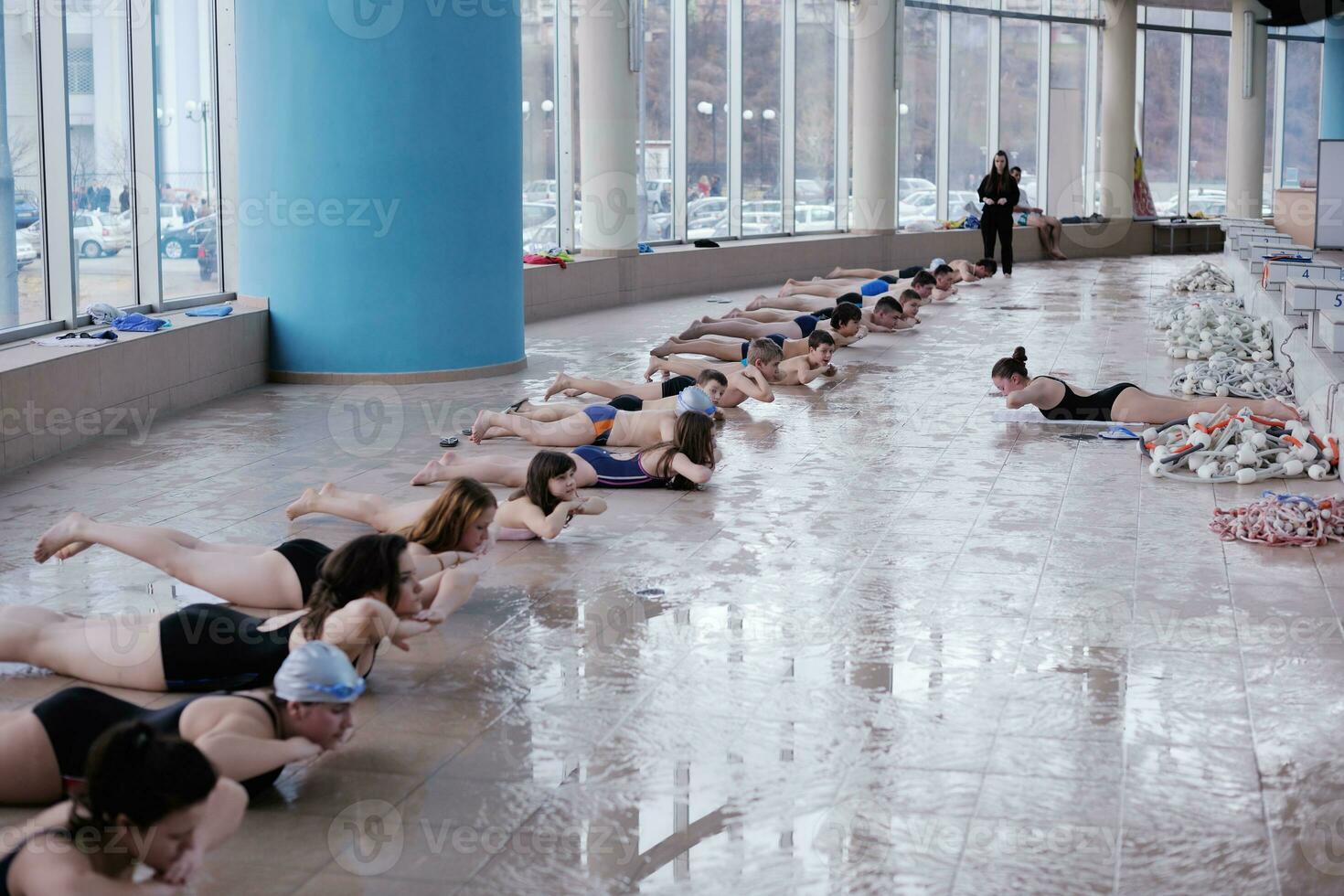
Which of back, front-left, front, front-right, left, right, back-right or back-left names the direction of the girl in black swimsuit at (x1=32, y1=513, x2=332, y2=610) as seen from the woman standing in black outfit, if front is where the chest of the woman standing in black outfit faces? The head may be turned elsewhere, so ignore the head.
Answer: front

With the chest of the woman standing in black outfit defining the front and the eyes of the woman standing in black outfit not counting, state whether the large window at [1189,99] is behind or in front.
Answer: behind

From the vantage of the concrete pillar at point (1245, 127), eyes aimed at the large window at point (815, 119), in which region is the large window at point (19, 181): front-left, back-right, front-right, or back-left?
front-left

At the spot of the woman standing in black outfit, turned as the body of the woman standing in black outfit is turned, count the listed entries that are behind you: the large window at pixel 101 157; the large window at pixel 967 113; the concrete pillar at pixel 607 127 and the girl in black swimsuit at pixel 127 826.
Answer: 1

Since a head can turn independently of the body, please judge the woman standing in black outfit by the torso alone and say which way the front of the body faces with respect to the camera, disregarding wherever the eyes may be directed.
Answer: toward the camera

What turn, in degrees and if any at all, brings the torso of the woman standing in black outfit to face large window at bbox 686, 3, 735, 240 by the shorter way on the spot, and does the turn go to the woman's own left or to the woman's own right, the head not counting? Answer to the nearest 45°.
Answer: approximately 90° to the woman's own right

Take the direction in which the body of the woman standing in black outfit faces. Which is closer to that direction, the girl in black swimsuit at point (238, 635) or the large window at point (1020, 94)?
the girl in black swimsuit

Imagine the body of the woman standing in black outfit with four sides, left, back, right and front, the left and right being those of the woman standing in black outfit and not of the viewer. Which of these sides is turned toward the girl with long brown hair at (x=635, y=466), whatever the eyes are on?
front

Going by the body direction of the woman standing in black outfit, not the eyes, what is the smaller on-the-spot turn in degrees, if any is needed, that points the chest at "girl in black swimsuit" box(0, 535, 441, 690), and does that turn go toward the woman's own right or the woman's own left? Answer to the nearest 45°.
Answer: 0° — they already face them

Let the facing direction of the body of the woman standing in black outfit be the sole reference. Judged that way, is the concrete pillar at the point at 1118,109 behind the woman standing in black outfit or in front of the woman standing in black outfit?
behind

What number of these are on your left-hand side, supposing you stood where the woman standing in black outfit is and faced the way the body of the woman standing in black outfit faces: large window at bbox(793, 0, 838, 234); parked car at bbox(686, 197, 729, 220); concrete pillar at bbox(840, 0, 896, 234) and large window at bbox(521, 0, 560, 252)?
0

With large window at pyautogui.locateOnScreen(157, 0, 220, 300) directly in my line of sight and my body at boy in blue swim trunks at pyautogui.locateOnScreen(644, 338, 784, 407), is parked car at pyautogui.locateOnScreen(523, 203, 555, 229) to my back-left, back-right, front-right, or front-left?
front-right

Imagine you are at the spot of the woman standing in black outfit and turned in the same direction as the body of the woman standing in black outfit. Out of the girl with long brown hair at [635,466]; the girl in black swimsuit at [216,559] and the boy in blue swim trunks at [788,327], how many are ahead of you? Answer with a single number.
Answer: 3

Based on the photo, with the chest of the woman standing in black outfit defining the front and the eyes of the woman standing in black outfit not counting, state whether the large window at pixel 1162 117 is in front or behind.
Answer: behind

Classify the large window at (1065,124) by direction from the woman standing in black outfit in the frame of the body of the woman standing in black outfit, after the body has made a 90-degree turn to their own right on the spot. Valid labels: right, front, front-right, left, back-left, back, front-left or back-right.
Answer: right

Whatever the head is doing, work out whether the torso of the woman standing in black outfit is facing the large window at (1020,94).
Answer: no

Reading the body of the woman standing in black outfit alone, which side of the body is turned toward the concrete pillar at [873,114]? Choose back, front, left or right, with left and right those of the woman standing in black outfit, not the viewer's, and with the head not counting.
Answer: right

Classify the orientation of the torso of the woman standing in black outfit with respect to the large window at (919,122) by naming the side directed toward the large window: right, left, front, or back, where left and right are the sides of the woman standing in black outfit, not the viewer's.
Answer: back

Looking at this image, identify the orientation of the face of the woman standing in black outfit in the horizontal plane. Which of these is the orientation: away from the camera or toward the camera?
toward the camera
